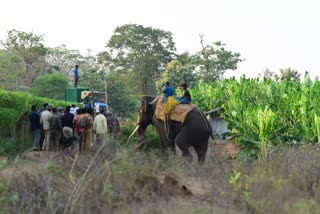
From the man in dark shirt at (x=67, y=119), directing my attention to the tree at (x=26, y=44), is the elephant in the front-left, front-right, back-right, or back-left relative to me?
back-right

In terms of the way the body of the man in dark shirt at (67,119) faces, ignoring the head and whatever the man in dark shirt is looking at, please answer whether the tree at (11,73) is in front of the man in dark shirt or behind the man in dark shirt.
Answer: in front

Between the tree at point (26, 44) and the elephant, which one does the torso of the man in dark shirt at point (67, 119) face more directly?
the tree

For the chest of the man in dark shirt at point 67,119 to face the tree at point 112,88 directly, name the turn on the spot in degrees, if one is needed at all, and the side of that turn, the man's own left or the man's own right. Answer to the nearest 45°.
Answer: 0° — they already face it

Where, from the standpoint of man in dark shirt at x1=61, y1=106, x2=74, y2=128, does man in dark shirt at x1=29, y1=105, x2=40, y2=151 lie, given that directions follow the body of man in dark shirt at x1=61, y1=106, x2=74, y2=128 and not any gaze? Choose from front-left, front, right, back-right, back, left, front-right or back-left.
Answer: left

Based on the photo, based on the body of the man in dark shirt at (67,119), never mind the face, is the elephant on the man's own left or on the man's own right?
on the man's own right

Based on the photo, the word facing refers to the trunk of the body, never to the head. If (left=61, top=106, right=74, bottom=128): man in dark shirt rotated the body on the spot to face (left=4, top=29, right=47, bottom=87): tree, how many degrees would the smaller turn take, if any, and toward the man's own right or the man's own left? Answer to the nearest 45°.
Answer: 0° — they already face it

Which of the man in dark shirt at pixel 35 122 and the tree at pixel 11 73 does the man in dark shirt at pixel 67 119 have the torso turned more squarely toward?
the tree

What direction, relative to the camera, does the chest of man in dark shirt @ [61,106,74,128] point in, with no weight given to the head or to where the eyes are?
away from the camera
